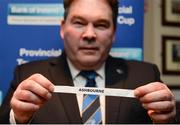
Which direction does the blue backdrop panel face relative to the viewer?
toward the camera

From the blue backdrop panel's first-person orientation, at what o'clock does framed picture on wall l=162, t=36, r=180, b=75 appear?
The framed picture on wall is roughly at 8 o'clock from the blue backdrop panel.

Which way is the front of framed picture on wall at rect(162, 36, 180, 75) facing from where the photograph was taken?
facing the viewer

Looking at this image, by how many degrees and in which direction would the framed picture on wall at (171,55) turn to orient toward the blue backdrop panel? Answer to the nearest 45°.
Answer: approximately 45° to its right

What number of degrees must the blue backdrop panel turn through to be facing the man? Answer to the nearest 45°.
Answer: approximately 45° to its left

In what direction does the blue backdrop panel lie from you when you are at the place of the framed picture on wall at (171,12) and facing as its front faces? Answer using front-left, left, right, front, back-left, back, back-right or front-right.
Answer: front-right

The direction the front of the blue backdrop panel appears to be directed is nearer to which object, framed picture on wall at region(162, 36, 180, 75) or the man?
the man

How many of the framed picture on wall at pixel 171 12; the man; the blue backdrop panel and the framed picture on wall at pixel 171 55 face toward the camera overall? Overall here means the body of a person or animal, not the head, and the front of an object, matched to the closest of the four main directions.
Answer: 4

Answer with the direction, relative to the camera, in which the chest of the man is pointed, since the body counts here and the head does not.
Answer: toward the camera
